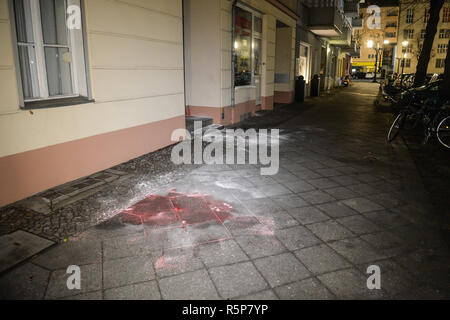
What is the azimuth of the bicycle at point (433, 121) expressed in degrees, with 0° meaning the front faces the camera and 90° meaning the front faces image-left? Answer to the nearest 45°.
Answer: approximately 90°

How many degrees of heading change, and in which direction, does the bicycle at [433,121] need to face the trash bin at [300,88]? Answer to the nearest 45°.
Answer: approximately 45° to its right
